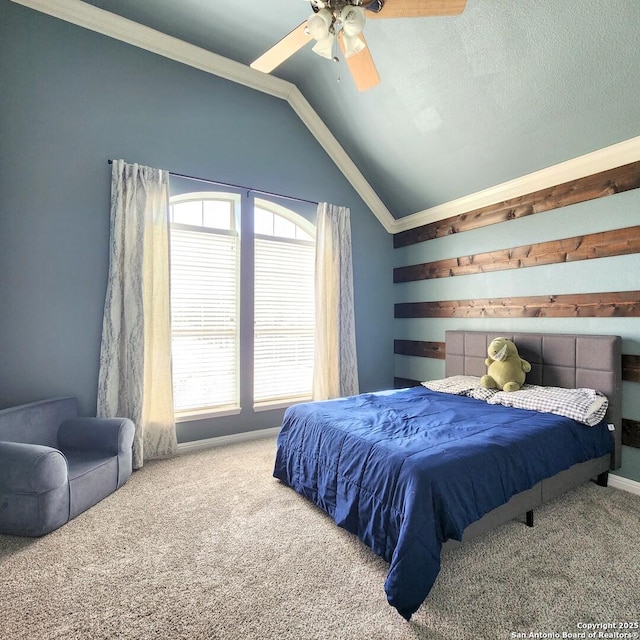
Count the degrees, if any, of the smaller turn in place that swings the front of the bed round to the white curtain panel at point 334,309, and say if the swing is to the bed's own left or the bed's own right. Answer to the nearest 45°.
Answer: approximately 90° to the bed's own right

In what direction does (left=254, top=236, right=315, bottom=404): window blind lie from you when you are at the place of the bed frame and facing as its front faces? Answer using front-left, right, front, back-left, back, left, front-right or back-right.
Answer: front-right

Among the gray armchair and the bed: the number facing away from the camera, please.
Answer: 0

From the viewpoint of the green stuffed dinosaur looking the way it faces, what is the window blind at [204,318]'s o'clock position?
The window blind is roughly at 1 o'clock from the green stuffed dinosaur.

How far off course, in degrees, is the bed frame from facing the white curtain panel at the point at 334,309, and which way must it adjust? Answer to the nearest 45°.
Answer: approximately 45° to its right

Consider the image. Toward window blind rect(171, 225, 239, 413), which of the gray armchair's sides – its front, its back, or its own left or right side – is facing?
left

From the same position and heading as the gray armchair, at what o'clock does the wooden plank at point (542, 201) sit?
The wooden plank is roughly at 11 o'clock from the gray armchair.

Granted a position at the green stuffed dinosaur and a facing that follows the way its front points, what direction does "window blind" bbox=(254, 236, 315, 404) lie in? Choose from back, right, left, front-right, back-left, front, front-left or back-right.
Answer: front-right

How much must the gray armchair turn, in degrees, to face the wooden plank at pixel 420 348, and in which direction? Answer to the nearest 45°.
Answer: approximately 45° to its left

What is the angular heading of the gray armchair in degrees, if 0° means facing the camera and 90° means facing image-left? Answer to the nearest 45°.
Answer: approximately 315°

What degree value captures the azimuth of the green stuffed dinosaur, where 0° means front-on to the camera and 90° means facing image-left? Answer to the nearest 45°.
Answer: approximately 45°

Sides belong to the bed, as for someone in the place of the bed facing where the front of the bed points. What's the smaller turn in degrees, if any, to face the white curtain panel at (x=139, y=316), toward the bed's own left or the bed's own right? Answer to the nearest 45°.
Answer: approximately 45° to the bed's own right
